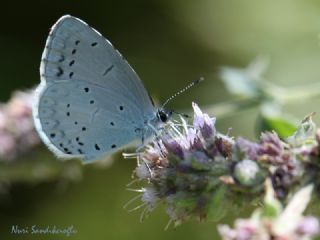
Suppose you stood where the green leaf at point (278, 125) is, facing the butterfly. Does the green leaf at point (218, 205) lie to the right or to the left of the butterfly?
left

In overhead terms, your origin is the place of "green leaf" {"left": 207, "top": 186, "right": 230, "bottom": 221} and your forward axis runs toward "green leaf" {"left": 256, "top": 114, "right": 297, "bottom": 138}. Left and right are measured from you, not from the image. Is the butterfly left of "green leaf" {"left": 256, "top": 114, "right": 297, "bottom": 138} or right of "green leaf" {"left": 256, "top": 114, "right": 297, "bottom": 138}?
left

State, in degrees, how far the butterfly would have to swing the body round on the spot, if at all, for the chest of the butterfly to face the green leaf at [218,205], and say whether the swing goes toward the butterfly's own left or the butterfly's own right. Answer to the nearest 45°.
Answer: approximately 45° to the butterfly's own right

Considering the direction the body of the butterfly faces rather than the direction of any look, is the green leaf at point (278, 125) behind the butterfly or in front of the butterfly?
in front

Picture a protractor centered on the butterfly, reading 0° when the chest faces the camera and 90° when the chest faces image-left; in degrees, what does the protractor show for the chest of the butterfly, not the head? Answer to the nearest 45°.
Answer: approximately 270°
